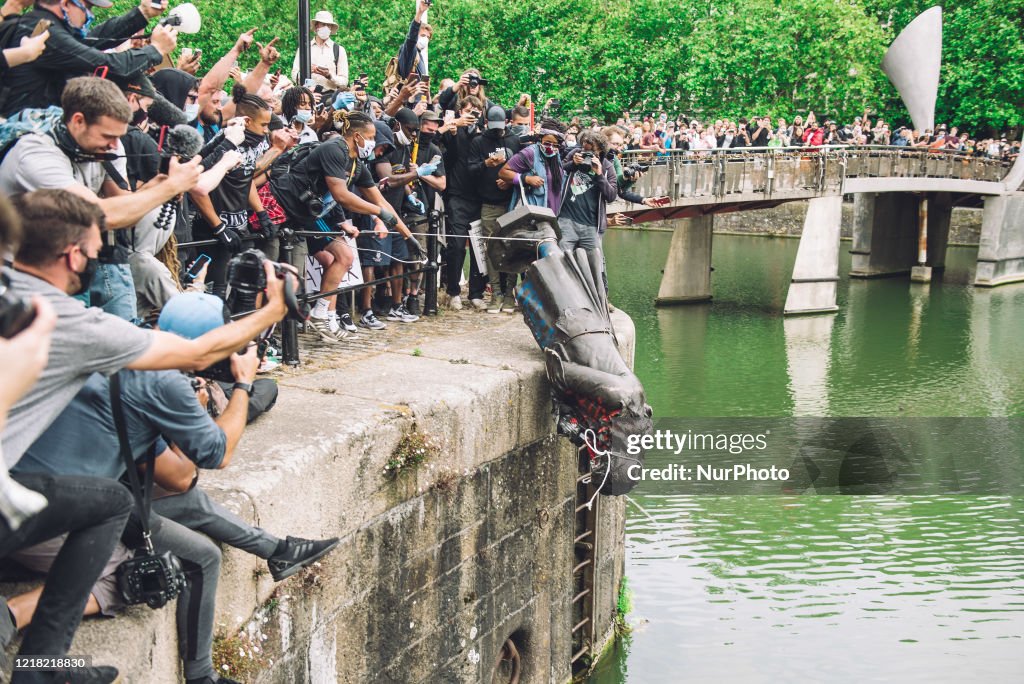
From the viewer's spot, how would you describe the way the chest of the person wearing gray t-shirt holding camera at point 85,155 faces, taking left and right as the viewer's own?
facing to the right of the viewer

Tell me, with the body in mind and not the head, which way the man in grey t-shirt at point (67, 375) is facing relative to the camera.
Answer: to the viewer's right

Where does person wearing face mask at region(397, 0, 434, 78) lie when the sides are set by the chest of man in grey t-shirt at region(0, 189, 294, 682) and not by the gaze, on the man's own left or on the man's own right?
on the man's own left

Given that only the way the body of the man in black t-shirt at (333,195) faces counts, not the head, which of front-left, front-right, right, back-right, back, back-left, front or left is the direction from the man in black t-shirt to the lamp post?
left

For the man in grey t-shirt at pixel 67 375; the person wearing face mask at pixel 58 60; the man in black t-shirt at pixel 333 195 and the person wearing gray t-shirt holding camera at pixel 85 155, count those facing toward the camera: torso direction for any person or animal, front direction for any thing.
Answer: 0

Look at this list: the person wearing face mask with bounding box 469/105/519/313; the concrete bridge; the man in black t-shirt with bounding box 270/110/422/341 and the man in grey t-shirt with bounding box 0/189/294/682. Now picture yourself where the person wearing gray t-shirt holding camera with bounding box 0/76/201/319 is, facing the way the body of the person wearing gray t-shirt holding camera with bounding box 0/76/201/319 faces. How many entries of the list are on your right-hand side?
1

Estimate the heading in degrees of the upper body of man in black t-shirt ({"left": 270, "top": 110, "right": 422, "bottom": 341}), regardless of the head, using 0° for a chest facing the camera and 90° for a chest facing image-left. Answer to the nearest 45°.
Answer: approximately 270°

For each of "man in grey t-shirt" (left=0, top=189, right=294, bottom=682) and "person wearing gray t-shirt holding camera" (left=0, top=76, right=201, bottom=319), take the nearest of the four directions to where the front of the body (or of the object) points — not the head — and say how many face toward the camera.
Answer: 0

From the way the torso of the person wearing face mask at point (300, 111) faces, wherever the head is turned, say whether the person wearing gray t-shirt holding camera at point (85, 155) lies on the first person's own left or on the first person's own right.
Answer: on the first person's own right

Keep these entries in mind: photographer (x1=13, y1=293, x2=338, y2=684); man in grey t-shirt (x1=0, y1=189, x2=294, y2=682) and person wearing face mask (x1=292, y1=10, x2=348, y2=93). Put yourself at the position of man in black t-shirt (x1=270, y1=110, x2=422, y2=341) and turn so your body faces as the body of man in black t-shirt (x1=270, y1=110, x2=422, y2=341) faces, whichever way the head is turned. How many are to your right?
2

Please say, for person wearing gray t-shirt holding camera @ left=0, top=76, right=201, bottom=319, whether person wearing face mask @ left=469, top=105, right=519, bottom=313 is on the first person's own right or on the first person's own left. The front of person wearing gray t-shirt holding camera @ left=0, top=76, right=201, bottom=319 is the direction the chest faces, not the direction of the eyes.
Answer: on the first person's own left

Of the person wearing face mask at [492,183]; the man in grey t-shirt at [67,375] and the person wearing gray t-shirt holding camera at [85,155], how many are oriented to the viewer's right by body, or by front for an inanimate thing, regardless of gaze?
2

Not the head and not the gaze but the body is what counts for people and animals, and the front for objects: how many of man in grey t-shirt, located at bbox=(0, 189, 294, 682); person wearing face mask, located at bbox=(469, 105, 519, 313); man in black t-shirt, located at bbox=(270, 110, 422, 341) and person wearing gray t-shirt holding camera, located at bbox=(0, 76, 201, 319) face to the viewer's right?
3

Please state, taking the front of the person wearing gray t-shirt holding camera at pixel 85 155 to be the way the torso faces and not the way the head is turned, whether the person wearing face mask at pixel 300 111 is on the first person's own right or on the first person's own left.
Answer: on the first person's own left

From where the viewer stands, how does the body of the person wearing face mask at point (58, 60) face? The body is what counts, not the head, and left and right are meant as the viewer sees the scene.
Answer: facing to the right of the viewer

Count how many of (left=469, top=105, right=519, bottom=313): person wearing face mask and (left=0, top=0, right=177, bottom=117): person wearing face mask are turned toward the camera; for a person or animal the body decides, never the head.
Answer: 1

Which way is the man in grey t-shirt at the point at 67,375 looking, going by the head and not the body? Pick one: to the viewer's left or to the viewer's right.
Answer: to the viewer's right
